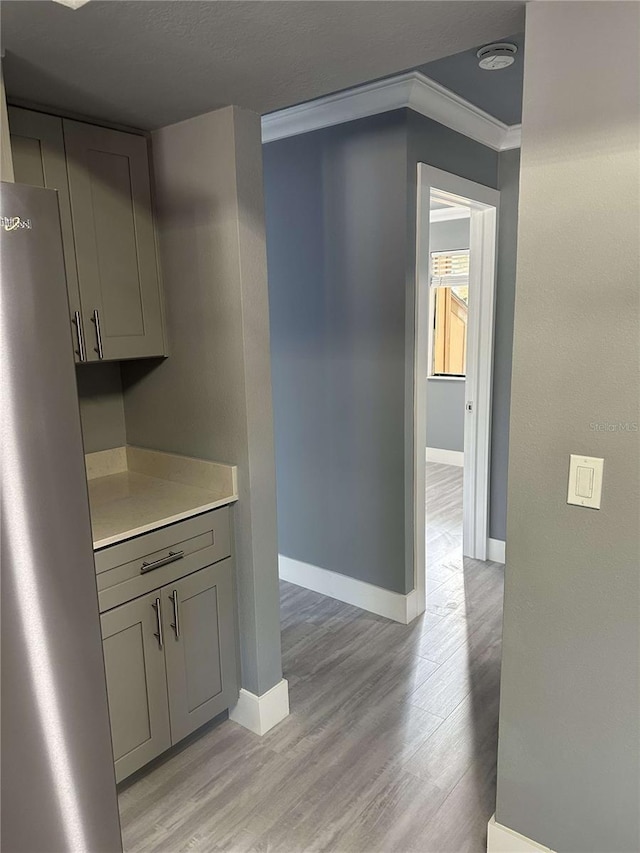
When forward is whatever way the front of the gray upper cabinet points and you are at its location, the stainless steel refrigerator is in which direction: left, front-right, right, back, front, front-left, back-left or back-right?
front-right

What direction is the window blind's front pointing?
toward the camera

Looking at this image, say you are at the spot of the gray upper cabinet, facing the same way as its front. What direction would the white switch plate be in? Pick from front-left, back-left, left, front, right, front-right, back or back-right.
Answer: front

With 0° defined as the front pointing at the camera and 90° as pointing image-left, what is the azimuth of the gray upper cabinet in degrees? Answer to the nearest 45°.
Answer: approximately 315°

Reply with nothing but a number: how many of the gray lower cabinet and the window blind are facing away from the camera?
0

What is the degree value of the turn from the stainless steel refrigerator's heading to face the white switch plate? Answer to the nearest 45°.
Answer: approximately 45° to its left

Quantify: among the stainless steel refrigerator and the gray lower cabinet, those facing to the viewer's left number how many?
0

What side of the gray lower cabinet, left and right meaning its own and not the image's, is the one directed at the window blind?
left

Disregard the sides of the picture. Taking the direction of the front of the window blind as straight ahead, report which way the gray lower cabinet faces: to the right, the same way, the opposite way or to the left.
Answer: to the left

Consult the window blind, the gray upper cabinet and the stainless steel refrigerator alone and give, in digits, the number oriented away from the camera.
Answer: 0

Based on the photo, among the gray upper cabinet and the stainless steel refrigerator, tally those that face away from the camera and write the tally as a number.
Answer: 0

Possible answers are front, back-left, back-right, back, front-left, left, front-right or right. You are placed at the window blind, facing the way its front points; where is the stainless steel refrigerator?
front

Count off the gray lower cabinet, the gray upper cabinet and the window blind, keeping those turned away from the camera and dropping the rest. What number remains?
0

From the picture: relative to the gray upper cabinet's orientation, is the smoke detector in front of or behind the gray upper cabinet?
in front

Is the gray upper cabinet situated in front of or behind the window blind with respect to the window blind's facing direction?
in front

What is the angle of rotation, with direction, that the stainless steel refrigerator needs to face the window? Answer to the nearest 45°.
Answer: approximately 90° to its left

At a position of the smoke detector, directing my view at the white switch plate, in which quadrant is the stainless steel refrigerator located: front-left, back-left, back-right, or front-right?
front-right

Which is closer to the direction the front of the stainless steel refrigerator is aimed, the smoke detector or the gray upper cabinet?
the smoke detector
